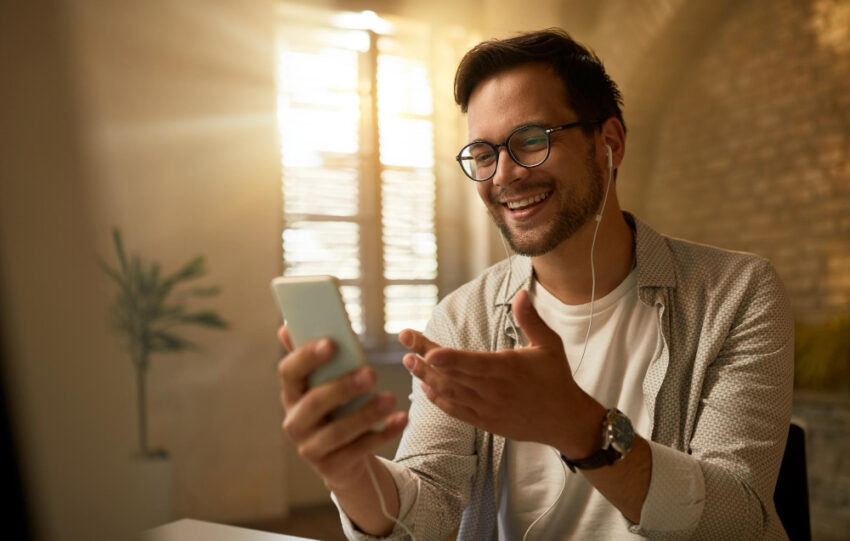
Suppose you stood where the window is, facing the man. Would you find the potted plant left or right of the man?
right

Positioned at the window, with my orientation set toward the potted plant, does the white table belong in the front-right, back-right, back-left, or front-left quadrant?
front-left

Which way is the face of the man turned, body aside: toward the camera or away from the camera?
toward the camera

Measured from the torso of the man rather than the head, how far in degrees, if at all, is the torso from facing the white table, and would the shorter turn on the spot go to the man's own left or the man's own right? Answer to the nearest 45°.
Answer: approximately 45° to the man's own right

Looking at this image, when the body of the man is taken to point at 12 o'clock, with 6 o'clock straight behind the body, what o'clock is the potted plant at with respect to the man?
The potted plant is roughly at 3 o'clock from the man.

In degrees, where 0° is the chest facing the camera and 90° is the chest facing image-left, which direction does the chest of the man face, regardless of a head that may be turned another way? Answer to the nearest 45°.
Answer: approximately 45°

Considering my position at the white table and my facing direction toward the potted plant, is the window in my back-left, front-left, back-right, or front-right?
front-right

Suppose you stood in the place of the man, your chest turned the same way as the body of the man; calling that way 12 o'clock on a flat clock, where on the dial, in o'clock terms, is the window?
The window is roughly at 4 o'clock from the man.
